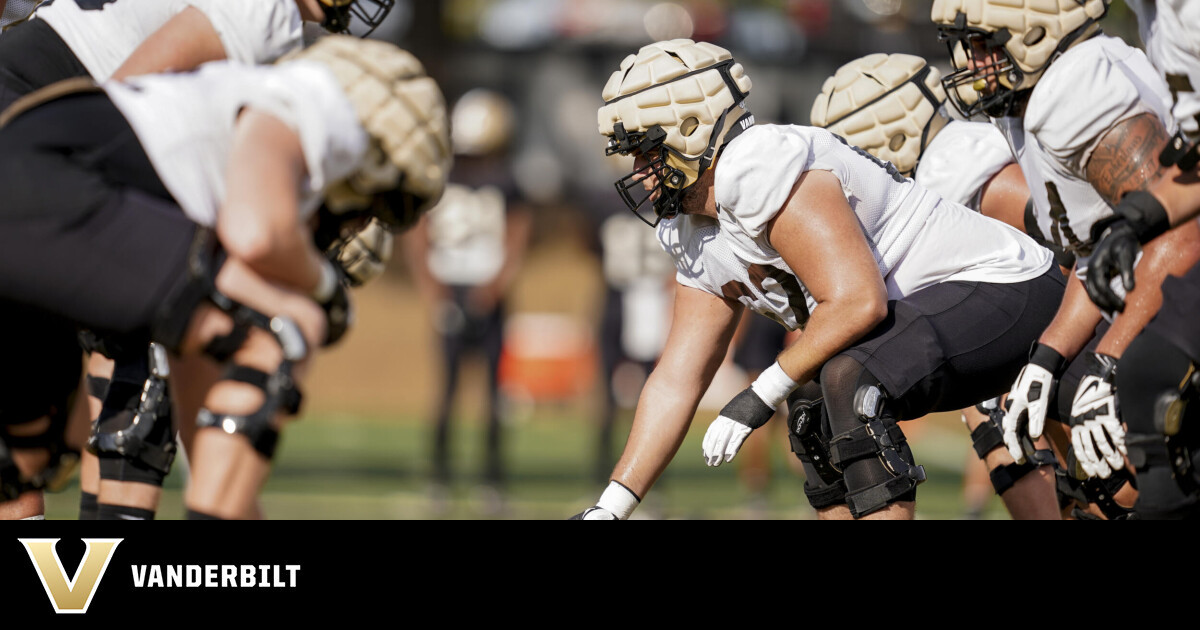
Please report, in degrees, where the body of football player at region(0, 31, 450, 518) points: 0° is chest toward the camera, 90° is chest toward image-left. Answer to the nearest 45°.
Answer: approximately 270°

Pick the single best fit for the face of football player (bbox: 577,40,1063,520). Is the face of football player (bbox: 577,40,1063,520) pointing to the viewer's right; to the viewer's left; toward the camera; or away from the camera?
to the viewer's left

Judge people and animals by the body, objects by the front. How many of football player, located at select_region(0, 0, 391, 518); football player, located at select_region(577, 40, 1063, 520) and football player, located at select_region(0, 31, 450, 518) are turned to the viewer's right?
2

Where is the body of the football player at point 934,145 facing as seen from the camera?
to the viewer's left

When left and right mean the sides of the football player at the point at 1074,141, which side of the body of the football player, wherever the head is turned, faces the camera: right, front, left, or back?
left

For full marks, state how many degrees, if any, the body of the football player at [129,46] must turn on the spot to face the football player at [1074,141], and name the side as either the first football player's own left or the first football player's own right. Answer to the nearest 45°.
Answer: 0° — they already face them

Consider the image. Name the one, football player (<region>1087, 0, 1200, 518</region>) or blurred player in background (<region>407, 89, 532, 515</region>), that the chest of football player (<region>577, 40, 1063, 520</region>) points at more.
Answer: the blurred player in background

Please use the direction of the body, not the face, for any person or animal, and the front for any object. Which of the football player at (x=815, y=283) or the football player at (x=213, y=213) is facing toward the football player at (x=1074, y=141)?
the football player at (x=213, y=213)

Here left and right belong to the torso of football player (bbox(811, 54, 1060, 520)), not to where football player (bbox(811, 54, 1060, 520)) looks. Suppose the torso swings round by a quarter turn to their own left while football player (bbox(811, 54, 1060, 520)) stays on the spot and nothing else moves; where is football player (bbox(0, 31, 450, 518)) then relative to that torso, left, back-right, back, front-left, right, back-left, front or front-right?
front-right

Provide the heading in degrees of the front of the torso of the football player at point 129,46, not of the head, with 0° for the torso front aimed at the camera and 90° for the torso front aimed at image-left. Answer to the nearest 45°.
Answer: approximately 270°

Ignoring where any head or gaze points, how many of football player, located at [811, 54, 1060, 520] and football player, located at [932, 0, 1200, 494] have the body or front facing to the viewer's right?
0

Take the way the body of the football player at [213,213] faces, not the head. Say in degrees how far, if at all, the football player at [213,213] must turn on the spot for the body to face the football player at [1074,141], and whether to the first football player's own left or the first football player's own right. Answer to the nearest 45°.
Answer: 0° — they already face them

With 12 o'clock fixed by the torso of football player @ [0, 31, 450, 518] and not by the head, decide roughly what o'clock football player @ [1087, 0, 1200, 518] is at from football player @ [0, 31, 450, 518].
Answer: football player @ [1087, 0, 1200, 518] is roughly at 12 o'clock from football player @ [0, 31, 450, 518].

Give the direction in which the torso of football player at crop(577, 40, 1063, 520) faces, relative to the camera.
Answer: to the viewer's left
